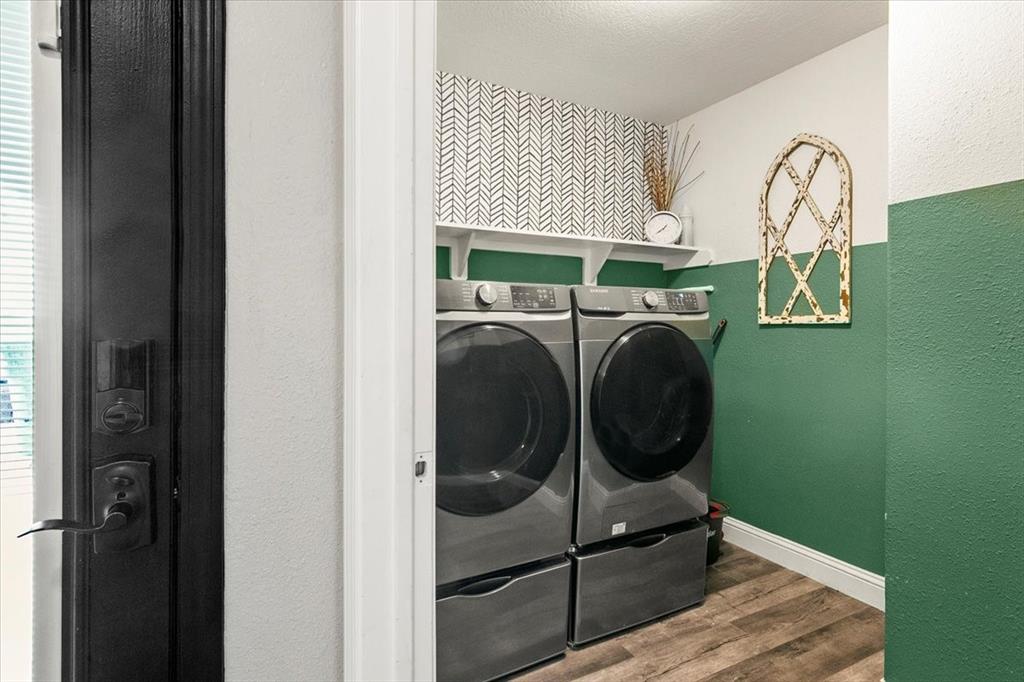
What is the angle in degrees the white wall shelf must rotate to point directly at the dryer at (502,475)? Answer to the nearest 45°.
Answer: approximately 45° to its right

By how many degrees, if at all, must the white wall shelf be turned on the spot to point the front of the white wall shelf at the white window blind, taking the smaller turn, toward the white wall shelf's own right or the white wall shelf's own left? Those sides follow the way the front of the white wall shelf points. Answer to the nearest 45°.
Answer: approximately 45° to the white wall shelf's own right

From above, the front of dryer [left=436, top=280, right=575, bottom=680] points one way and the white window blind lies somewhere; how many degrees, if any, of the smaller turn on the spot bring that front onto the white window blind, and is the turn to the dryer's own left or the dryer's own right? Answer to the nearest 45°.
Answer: approximately 90° to the dryer's own right

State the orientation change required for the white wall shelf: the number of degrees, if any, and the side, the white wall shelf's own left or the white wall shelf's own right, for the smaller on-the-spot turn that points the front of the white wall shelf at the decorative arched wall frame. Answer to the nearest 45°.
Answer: approximately 45° to the white wall shelf's own left

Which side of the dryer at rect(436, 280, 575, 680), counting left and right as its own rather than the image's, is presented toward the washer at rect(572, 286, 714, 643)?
left

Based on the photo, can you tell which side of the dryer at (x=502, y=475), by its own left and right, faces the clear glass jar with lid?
left

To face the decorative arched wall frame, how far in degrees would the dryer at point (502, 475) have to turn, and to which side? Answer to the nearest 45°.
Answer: approximately 90° to its left
